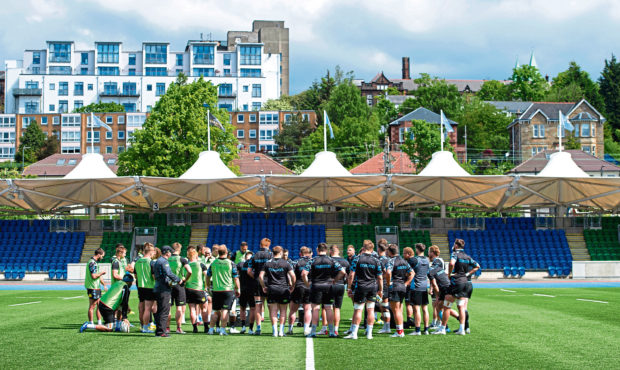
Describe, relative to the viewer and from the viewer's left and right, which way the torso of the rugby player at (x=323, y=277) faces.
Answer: facing away from the viewer

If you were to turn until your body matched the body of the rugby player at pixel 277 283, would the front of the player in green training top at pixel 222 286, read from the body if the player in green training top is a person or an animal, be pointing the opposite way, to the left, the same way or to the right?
the same way

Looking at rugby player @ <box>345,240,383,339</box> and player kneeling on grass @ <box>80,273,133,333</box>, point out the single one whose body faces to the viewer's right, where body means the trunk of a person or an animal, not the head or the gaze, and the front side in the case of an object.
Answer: the player kneeling on grass

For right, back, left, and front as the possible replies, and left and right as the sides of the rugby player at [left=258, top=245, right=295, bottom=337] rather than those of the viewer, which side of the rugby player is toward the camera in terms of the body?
back

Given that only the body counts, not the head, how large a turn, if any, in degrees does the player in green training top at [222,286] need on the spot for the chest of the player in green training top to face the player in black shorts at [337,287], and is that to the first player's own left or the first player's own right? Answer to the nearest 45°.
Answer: approximately 135° to the first player's own right

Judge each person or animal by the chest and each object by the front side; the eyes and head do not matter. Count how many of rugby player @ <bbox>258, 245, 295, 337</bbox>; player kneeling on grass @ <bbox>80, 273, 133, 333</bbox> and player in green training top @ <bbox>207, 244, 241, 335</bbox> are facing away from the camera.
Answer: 2

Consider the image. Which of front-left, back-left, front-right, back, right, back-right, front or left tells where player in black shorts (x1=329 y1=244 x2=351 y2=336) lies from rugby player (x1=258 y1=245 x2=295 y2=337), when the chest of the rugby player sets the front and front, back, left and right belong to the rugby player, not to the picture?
right

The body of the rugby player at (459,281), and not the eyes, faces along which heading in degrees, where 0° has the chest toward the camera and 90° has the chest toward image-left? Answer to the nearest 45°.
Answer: approximately 135°

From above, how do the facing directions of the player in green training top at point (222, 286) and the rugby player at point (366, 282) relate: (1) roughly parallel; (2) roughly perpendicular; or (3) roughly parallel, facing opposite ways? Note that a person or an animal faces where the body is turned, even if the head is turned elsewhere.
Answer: roughly parallel

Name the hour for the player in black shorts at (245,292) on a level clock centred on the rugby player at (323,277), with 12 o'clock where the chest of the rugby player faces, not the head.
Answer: The player in black shorts is roughly at 10 o'clock from the rugby player.

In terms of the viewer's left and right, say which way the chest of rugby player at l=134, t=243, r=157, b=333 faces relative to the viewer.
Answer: facing away from the viewer and to the right of the viewer

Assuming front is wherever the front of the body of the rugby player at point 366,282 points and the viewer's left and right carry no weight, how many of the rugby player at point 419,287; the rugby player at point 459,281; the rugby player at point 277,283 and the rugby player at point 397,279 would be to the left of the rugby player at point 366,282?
1

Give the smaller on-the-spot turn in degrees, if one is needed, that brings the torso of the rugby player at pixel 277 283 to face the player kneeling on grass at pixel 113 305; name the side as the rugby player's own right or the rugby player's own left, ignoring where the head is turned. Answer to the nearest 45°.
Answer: approximately 90° to the rugby player's own left

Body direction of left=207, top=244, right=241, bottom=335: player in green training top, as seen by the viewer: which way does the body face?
away from the camera

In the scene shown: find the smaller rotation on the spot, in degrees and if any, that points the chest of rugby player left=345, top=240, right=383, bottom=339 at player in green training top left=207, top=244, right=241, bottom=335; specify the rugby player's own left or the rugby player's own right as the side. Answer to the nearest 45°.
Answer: approximately 90° to the rugby player's own left

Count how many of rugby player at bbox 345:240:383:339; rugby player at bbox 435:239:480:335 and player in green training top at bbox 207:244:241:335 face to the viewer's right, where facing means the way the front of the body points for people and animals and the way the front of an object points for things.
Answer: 0
